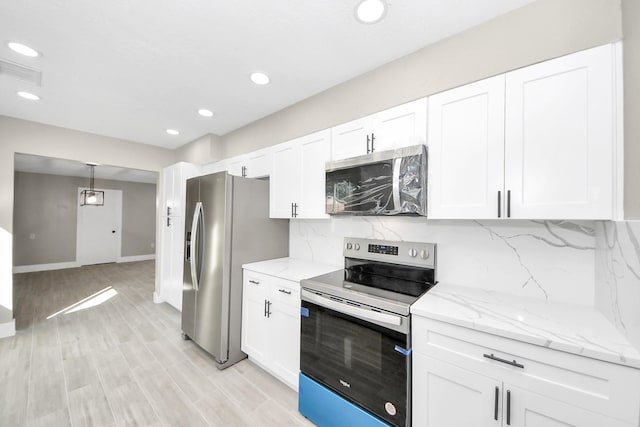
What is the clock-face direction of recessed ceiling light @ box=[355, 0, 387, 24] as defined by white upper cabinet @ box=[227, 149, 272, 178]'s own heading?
The recessed ceiling light is roughly at 10 o'clock from the white upper cabinet.

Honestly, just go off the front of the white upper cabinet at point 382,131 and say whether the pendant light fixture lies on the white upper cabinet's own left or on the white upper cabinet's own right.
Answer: on the white upper cabinet's own right

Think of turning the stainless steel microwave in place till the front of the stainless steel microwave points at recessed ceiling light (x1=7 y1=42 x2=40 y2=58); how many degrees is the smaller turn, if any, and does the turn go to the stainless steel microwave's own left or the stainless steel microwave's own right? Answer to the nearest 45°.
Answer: approximately 45° to the stainless steel microwave's own right

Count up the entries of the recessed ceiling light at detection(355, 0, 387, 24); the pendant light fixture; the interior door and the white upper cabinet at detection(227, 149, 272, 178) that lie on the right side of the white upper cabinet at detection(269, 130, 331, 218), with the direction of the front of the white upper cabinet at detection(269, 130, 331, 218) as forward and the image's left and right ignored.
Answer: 3

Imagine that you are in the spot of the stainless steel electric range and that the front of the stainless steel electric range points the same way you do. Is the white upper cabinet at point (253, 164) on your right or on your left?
on your right

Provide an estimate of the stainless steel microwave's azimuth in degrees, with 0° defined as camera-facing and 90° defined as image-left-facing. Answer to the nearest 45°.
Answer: approximately 45°

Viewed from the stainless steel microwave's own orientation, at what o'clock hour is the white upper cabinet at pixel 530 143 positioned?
The white upper cabinet is roughly at 8 o'clock from the stainless steel microwave.
